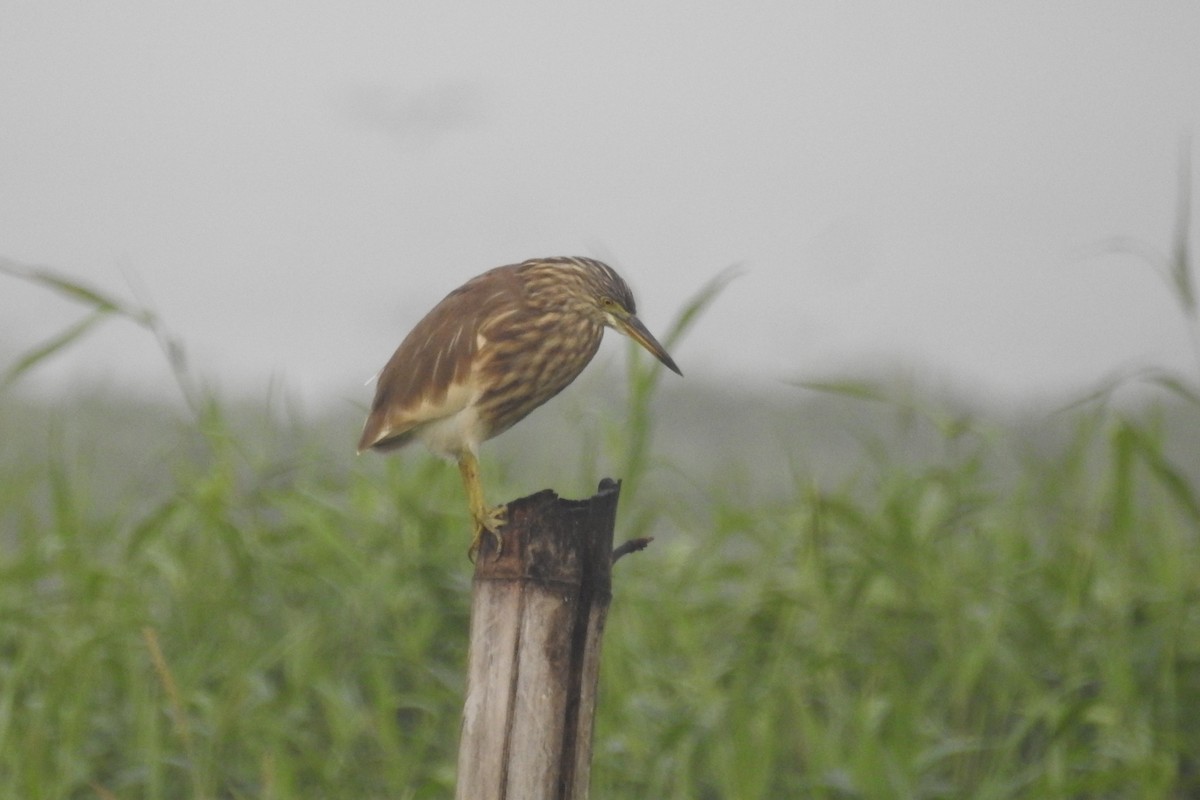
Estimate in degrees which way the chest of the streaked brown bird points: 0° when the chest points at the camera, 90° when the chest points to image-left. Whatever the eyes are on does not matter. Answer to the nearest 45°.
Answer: approximately 270°
